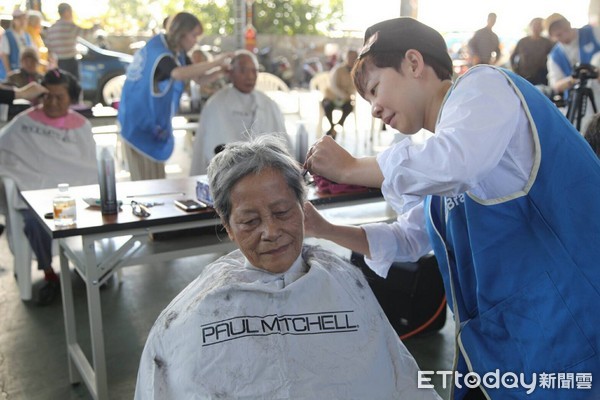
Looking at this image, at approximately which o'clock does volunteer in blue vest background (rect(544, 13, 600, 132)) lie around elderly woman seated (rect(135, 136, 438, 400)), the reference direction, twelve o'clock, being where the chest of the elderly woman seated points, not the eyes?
The volunteer in blue vest background is roughly at 7 o'clock from the elderly woman seated.

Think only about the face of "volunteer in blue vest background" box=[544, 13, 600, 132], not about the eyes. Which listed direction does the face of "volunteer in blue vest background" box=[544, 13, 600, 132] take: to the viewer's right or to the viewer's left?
to the viewer's left

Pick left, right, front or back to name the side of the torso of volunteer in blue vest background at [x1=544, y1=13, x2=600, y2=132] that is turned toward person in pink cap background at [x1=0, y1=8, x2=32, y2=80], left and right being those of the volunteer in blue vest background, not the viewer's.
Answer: right

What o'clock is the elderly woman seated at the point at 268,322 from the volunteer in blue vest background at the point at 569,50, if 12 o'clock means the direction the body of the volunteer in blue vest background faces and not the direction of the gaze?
The elderly woman seated is roughly at 12 o'clock from the volunteer in blue vest background.

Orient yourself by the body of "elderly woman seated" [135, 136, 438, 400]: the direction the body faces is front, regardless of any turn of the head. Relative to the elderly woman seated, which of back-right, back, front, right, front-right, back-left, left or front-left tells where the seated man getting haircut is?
back

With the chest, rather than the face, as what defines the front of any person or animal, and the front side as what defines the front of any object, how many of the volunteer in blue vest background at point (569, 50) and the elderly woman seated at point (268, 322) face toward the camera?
2

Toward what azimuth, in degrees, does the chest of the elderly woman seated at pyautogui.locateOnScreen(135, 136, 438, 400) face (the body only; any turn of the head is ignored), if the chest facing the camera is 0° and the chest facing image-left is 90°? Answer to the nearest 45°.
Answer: approximately 0°
